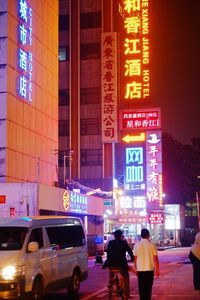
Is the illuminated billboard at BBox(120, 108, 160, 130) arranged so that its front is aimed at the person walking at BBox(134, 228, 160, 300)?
yes

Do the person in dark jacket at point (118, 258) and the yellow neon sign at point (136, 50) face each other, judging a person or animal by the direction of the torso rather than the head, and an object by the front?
yes

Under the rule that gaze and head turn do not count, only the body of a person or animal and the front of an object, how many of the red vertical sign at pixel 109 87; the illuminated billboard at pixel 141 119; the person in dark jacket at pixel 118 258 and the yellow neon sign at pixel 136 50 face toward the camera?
3

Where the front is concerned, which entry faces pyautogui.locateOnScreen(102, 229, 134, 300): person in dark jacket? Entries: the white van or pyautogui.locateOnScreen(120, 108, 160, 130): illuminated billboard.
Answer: the illuminated billboard

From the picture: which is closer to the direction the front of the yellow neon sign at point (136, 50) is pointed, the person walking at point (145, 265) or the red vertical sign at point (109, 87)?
the person walking

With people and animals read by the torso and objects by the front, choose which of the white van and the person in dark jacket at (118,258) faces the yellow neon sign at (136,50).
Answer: the person in dark jacket

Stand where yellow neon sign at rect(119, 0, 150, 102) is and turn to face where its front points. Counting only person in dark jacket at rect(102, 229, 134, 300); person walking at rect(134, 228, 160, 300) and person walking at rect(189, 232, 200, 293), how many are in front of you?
3

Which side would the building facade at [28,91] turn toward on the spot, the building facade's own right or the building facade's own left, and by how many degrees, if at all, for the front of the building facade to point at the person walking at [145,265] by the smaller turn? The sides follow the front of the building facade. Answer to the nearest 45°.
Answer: approximately 45° to the building facade's own right

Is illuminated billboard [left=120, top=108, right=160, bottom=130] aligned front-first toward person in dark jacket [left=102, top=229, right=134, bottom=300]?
yes

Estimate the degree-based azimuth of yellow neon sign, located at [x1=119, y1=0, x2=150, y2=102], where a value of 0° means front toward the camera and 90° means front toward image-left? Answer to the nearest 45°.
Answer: approximately 0°

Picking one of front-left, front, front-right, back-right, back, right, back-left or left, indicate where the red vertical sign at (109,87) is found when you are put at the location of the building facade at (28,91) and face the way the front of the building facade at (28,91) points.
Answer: left

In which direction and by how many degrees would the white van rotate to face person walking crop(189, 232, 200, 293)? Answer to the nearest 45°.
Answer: approximately 135° to its left

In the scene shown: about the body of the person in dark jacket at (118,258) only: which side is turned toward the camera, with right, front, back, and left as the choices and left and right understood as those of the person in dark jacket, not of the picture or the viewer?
back

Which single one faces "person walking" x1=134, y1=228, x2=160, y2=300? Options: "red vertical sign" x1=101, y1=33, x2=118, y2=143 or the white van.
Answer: the red vertical sign
